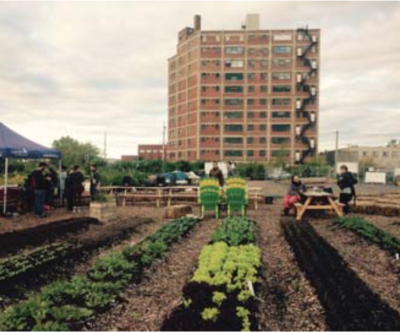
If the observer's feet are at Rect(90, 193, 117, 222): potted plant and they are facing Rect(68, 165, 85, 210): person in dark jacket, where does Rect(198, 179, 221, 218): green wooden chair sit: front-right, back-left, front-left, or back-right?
back-right

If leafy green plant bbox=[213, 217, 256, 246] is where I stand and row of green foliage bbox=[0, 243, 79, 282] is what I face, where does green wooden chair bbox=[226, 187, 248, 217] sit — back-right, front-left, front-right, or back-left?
back-right

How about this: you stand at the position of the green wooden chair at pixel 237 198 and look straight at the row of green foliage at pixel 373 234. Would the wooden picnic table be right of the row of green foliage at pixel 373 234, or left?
left

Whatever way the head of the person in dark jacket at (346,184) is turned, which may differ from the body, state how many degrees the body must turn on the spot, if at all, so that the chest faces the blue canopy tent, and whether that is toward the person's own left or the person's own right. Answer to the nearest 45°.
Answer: approximately 45° to the person's own right

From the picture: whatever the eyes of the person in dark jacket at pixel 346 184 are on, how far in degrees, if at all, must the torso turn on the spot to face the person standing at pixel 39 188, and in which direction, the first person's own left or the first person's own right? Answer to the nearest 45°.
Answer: approximately 45° to the first person's own right
